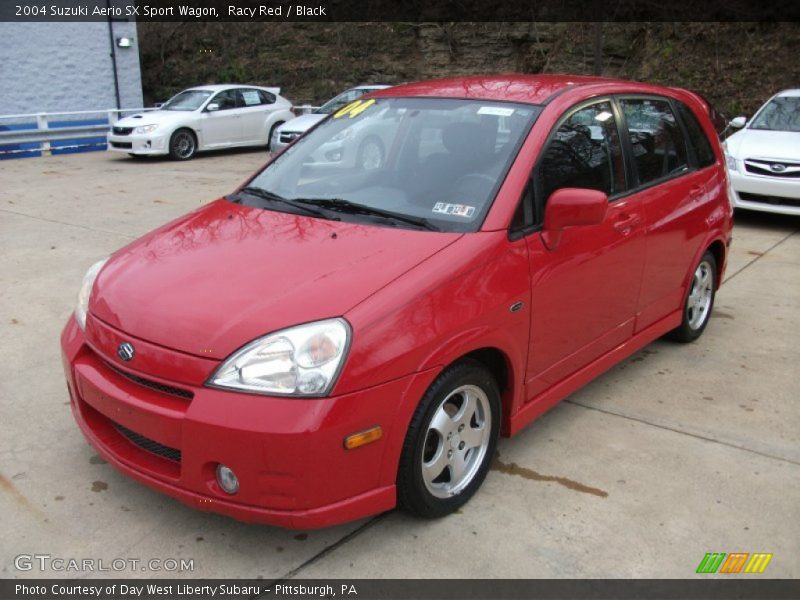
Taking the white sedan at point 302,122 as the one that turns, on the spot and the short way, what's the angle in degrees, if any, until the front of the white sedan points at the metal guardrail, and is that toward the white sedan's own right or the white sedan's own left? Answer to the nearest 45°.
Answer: approximately 45° to the white sedan's own right

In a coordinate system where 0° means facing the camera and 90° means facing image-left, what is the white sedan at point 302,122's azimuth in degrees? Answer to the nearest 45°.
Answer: approximately 45°

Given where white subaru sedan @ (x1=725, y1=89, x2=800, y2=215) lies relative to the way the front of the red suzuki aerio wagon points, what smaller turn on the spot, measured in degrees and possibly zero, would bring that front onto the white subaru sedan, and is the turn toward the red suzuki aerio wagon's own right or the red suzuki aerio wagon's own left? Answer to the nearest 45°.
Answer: approximately 180°

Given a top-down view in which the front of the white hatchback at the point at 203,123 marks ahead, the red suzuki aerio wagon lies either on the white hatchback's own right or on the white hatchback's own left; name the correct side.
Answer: on the white hatchback's own left

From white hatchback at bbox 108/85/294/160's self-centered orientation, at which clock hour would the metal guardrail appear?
The metal guardrail is roughly at 2 o'clock from the white hatchback.
